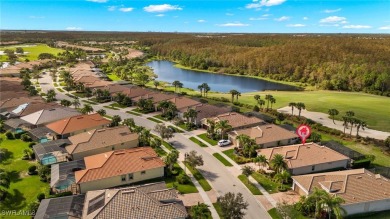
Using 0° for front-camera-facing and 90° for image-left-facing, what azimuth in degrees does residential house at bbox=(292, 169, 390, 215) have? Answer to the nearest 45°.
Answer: approximately 45°

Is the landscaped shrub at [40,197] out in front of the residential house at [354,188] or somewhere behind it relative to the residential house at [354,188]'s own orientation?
in front
